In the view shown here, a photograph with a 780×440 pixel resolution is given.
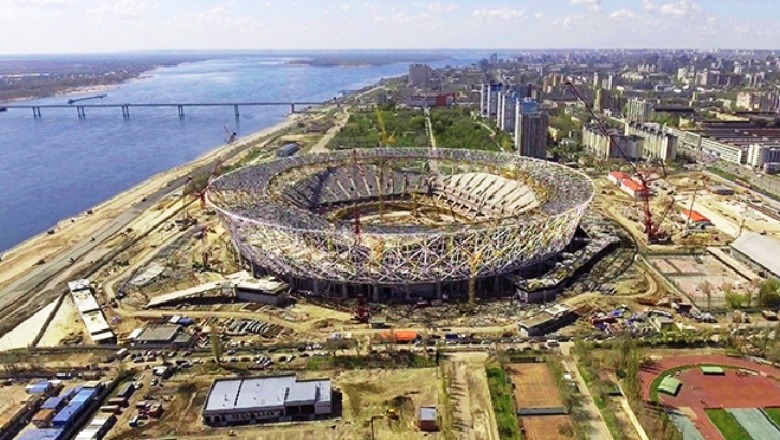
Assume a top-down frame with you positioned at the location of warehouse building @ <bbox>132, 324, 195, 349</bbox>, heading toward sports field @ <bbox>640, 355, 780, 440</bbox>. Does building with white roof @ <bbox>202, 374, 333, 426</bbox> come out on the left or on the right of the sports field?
right

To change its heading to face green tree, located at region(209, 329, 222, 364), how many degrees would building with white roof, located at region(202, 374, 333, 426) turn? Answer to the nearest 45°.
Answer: approximately 135° to its right

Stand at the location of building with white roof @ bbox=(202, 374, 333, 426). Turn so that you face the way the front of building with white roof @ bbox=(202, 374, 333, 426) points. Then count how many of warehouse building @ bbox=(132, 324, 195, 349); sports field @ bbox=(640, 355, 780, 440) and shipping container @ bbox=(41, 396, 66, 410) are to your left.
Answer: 1

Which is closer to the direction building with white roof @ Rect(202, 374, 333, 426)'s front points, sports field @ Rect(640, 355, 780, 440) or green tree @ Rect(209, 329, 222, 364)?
the sports field

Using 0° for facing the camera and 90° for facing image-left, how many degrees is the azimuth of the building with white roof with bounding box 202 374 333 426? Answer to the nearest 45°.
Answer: approximately 0°

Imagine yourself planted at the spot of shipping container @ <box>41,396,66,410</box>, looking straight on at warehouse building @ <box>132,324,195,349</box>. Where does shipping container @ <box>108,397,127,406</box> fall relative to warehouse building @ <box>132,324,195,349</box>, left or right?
right

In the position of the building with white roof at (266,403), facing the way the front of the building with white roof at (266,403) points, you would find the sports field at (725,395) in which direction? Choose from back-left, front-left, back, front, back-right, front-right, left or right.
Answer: left

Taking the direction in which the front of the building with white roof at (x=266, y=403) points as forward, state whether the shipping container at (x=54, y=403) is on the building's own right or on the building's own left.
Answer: on the building's own right

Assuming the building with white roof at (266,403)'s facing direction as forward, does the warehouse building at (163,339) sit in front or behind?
behind

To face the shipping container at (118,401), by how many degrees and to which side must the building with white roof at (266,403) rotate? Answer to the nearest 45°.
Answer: approximately 135° to its right
